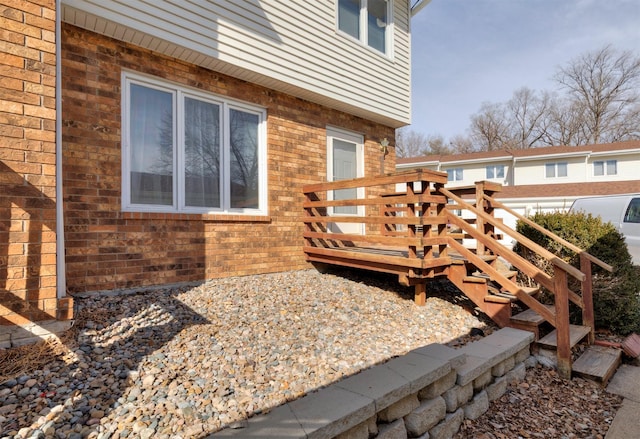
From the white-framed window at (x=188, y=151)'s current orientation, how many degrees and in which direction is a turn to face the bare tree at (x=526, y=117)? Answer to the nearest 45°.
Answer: approximately 90° to its left

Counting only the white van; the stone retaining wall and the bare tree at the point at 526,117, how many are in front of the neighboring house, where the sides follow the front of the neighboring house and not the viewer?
2

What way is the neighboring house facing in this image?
toward the camera

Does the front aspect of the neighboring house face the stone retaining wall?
yes

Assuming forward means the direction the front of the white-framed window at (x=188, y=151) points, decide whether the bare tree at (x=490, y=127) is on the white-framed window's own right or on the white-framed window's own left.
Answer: on the white-framed window's own left

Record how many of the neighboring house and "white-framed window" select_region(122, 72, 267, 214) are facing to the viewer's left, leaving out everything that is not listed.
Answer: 0

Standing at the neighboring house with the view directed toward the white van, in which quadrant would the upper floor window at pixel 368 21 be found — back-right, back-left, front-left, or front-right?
front-right

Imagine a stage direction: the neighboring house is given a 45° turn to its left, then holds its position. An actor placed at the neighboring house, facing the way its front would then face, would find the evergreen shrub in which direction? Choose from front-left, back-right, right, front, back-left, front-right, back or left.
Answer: front-right

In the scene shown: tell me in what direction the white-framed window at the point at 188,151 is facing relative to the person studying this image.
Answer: facing the viewer and to the right of the viewer

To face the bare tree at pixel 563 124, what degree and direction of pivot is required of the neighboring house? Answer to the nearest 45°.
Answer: approximately 180°

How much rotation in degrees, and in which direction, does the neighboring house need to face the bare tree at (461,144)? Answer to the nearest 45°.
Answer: approximately 135° to its right

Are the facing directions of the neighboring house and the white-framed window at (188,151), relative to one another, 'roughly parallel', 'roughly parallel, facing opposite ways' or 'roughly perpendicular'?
roughly perpendicular
